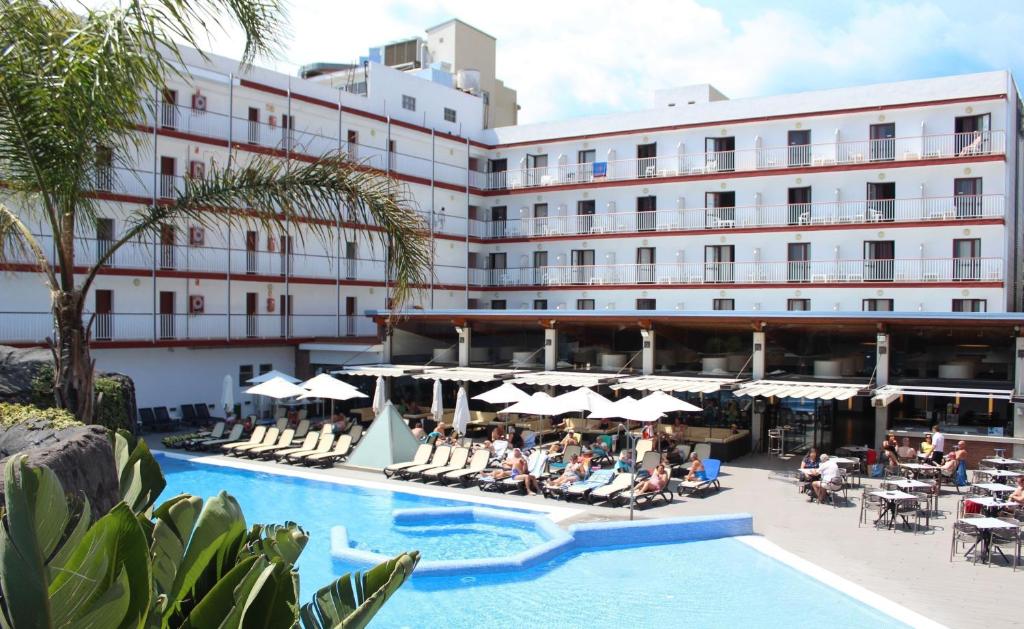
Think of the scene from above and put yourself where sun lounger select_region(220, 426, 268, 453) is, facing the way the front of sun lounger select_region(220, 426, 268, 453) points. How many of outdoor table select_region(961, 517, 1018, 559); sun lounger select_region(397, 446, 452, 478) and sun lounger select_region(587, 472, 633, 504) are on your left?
3

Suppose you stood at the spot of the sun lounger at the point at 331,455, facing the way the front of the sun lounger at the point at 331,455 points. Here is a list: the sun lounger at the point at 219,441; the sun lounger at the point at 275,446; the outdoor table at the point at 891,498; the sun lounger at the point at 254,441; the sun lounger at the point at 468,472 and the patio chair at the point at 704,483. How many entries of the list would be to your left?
3

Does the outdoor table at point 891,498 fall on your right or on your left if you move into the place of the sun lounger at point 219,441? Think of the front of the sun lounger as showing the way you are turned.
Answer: on your left

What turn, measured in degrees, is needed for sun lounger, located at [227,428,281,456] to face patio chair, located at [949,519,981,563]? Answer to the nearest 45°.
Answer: approximately 90° to its left

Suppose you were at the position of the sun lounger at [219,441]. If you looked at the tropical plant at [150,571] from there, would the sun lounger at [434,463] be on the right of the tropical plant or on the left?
left

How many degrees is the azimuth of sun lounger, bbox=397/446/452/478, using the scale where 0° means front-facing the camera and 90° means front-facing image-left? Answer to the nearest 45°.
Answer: approximately 45°

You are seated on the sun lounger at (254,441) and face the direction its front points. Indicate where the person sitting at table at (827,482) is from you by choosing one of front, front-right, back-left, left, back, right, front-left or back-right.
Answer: left

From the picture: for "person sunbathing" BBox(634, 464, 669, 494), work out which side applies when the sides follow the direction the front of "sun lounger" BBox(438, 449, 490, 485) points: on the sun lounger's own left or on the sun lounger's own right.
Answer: on the sun lounger's own left

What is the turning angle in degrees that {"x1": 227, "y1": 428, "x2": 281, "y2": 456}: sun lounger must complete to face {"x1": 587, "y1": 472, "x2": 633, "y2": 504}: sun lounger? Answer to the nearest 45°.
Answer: approximately 90° to its left

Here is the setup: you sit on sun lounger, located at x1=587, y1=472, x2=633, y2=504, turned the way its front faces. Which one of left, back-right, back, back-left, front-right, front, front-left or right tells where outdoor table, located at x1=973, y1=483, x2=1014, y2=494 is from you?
back-left

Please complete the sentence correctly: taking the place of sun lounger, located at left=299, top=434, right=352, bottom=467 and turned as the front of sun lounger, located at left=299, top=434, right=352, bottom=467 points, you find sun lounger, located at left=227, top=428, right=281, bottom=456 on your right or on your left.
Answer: on your right

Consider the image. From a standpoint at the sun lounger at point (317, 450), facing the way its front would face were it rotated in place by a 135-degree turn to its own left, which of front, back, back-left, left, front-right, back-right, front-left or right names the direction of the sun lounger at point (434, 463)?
front-right
